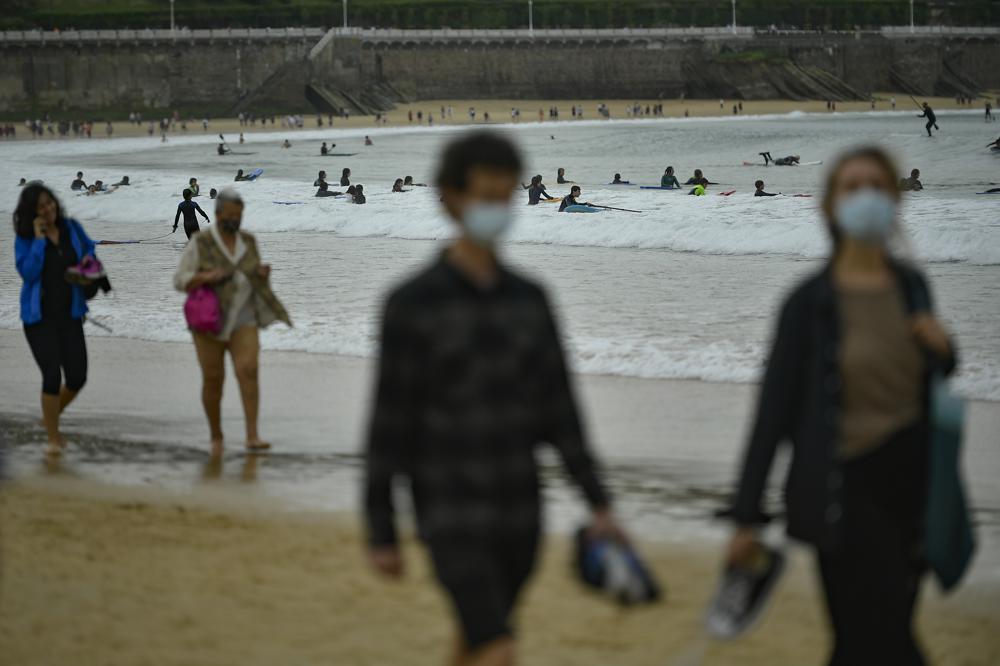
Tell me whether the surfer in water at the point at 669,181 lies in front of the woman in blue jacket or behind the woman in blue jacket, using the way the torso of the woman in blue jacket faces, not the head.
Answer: behind

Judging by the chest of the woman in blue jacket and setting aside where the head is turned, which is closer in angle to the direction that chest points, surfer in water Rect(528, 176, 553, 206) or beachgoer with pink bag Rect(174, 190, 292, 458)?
the beachgoer with pink bag

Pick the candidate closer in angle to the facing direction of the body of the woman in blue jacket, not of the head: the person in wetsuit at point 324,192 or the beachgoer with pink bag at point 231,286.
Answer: the beachgoer with pink bag

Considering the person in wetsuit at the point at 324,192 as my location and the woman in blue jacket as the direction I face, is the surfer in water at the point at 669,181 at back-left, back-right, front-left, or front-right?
back-left

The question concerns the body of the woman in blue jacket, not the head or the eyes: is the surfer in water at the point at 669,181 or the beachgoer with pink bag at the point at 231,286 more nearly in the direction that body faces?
the beachgoer with pink bag

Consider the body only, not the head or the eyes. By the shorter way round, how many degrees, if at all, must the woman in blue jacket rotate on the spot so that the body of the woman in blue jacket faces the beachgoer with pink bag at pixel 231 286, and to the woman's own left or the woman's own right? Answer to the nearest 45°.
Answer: approximately 90° to the woman's own left

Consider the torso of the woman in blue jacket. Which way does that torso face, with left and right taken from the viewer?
facing the viewer

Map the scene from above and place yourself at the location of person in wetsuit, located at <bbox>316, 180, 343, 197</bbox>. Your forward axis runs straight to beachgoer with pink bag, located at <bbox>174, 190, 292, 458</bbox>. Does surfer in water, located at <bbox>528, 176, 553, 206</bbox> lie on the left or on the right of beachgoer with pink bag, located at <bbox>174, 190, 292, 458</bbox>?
left

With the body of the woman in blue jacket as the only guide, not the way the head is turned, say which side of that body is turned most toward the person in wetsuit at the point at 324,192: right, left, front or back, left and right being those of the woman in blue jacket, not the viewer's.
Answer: back

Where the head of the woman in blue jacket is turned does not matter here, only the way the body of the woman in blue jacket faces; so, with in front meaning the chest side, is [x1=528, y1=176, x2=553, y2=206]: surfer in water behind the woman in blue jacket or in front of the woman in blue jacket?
behind
